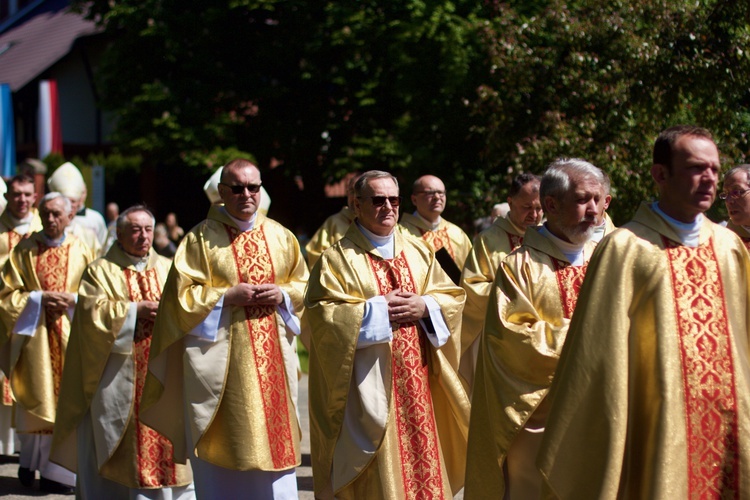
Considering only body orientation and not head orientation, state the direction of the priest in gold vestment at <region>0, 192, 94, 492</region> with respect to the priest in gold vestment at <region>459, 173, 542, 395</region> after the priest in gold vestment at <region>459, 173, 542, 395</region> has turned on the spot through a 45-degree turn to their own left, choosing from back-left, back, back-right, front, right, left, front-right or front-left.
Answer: back

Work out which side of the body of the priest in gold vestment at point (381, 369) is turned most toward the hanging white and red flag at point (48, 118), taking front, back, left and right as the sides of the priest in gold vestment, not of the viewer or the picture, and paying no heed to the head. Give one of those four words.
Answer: back

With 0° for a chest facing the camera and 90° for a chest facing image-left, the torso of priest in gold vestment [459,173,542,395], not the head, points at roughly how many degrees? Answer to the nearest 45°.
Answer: approximately 315°

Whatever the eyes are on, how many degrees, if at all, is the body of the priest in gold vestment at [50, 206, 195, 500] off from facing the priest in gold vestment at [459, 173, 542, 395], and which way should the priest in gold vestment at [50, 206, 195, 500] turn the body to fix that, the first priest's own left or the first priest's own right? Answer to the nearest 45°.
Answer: approximately 45° to the first priest's own left

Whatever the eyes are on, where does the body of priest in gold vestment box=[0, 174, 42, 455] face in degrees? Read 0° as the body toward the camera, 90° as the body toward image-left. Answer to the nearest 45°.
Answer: approximately 0°
